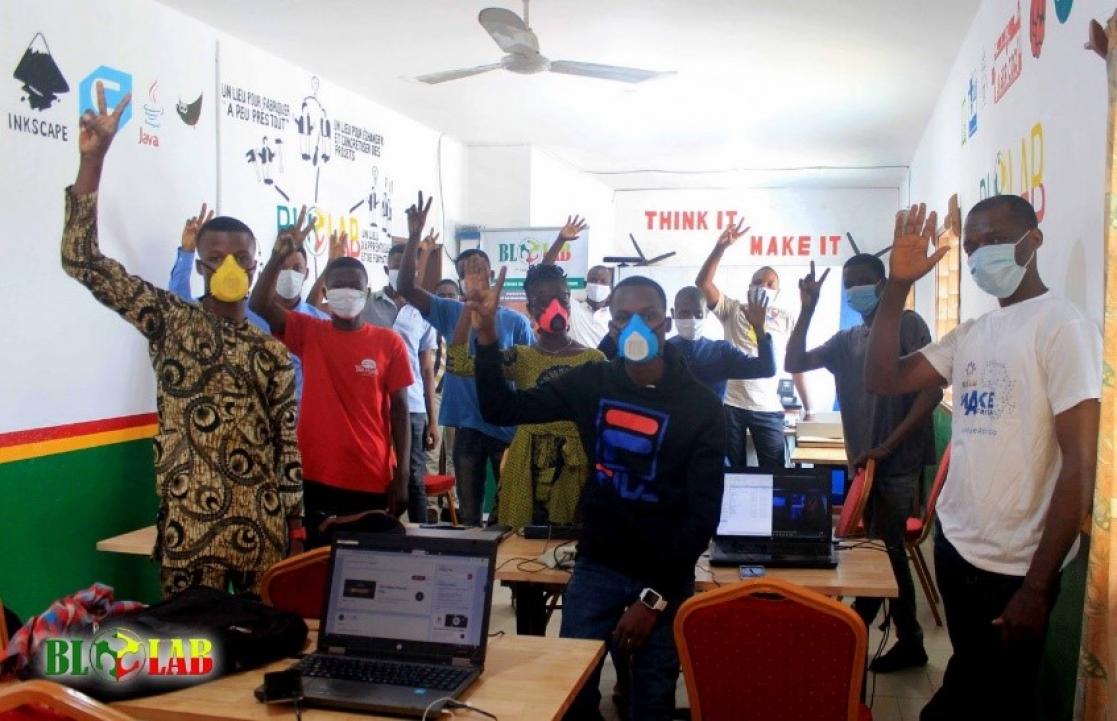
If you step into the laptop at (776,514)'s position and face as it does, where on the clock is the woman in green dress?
The woman in green dress is roughly at 3 o'clock from the laptop.

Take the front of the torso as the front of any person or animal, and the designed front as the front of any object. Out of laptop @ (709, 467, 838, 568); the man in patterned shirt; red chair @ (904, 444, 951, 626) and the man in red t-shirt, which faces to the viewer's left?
the red chair

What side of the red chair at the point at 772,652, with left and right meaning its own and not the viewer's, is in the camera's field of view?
back

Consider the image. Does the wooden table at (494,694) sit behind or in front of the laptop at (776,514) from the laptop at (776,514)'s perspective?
in front

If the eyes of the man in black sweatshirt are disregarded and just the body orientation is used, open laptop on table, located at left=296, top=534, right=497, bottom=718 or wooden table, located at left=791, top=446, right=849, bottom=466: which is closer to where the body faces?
the open laptop on table

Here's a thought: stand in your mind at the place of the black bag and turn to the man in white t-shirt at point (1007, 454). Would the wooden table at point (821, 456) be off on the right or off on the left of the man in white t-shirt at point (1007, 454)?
left

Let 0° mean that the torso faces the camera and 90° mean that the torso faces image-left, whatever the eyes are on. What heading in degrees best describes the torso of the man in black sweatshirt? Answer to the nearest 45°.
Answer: approximately 0°

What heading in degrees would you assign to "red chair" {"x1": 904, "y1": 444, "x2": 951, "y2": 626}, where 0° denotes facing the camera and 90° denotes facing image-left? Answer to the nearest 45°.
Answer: approximately 90°

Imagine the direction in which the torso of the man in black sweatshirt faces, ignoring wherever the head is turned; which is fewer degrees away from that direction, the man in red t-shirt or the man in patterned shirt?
the man in patterned shirt

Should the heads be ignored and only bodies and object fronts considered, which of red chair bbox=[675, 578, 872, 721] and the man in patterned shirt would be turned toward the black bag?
the man in patterned shirt
